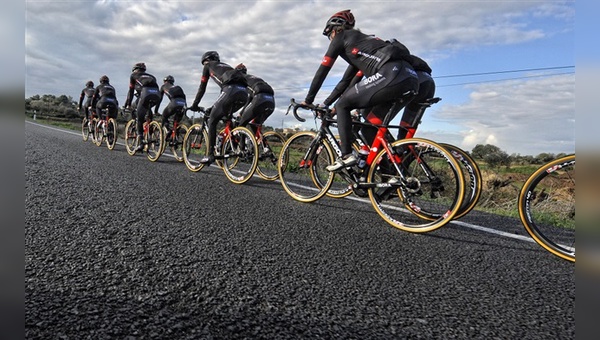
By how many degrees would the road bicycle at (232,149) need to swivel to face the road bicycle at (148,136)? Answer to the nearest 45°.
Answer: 0° — it already faces it

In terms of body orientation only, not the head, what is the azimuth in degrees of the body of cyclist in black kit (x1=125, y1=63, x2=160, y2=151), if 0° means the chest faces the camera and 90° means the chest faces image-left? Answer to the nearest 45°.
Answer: approximately 135°

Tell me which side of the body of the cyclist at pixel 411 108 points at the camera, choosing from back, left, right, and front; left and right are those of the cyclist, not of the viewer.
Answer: left

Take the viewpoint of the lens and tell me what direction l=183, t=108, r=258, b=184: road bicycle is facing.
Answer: facing away from the viewer and to the left of the viewer

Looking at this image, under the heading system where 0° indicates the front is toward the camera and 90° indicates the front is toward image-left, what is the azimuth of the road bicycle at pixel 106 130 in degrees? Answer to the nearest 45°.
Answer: approximately 135°

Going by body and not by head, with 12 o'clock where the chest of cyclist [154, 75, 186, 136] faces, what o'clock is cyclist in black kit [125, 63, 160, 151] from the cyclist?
The cyclist in black kit is roughly at 9 o'clock from the cyclist.

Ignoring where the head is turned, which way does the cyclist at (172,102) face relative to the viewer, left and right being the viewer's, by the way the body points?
facing away from the viewer and to the left of the viewer

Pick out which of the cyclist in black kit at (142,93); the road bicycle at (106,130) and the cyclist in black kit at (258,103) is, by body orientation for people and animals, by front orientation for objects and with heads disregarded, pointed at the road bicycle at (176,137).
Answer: the cyclist in black kit at (258,103)

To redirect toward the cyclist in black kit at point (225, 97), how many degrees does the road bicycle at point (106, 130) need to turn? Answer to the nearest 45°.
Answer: approximately 135° to its left
